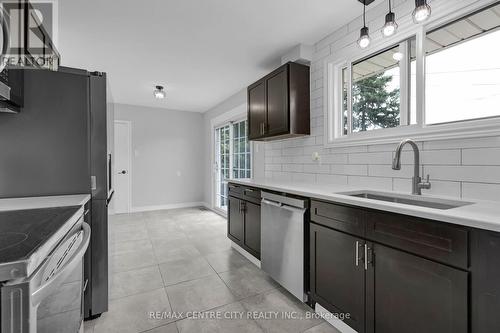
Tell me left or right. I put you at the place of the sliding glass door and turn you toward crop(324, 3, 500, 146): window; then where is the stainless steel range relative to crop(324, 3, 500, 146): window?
right

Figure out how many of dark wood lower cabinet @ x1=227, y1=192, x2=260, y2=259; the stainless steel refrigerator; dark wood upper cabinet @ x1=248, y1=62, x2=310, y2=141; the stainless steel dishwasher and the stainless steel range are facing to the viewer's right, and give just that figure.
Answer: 2

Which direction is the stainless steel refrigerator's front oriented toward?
to the viewer's right

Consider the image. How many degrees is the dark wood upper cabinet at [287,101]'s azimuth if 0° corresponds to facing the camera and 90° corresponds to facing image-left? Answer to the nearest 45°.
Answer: approximately 45°

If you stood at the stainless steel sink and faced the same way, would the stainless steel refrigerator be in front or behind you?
in front

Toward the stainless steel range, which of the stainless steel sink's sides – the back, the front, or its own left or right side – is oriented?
front

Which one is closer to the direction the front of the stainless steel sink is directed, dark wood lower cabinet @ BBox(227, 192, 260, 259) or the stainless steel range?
the stainless steel range

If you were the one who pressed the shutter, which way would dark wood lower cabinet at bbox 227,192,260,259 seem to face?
facing the viewer and to the left of the viewer

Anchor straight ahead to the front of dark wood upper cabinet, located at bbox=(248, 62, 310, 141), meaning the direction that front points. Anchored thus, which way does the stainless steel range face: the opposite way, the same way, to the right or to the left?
the opposite way

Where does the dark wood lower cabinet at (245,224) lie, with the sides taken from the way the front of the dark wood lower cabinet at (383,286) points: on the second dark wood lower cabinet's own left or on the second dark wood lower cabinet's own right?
on the second dark wood lower cabinet's own right

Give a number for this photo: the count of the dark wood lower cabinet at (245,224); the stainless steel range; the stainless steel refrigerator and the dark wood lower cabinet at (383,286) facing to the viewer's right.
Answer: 2
